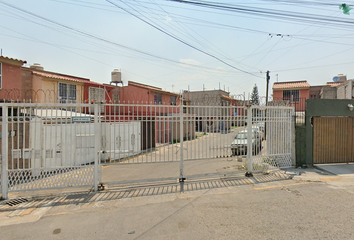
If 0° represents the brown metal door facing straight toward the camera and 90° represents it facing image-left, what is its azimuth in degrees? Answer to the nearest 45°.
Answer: approximately 0°
